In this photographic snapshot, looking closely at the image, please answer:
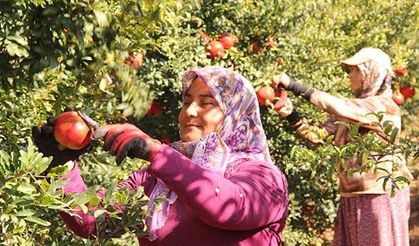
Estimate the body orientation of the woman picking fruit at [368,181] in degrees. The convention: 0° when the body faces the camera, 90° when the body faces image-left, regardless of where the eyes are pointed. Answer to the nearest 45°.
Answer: approximately 90°

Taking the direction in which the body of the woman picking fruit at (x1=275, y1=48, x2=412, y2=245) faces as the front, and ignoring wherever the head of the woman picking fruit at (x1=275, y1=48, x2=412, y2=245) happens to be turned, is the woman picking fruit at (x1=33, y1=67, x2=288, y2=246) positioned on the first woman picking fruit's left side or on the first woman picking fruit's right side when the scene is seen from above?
on the first woman picking fruit's left side
